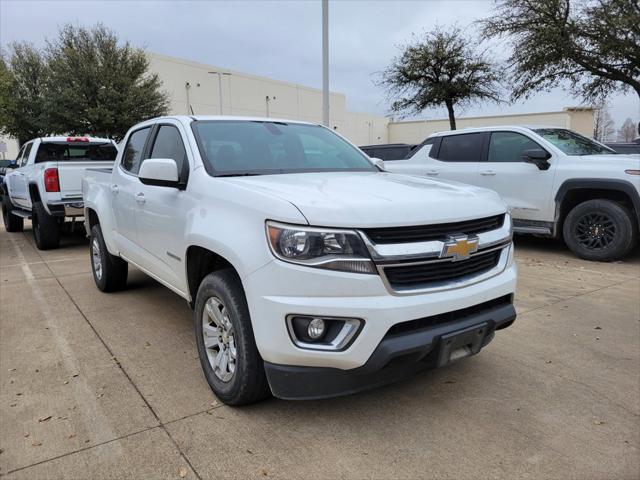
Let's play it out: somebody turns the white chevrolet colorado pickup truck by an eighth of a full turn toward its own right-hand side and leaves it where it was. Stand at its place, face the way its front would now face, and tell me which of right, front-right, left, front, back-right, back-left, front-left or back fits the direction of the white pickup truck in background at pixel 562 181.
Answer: back-left

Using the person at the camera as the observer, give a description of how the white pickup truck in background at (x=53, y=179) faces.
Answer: facing away from the viewer and to the left of the viewer

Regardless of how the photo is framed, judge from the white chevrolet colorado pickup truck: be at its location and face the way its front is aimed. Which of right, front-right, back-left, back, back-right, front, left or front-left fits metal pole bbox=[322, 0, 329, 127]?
back-left

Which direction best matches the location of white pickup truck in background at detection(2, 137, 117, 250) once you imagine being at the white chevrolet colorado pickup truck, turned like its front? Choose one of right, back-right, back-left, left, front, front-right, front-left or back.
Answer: back

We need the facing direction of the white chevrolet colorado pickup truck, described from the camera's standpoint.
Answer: facing the viewer and to the right of the viewer

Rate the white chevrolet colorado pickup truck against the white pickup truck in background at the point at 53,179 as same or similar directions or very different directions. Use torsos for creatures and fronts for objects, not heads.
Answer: very different directions
